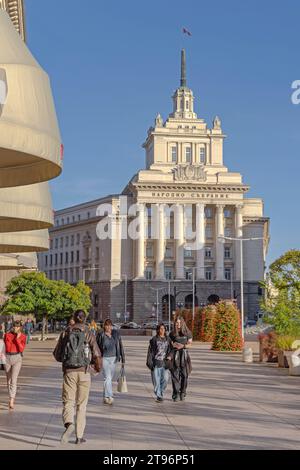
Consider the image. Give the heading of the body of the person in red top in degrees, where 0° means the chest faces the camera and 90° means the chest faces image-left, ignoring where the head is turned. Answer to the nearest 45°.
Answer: approximately 0°

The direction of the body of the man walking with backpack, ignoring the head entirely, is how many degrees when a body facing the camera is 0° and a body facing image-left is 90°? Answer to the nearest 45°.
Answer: approximately 180°

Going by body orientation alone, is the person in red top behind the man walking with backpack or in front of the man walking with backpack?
in front

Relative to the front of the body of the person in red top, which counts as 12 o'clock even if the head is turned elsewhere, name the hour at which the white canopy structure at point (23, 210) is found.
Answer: The white canopy structure is roughly at 6 o'clock from the person in red top.

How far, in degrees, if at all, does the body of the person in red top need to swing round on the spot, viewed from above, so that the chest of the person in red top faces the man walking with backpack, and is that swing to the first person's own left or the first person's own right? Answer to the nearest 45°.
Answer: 0° — they already face them

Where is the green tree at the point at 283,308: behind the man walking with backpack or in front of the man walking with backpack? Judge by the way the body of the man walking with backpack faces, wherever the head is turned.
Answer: in front
